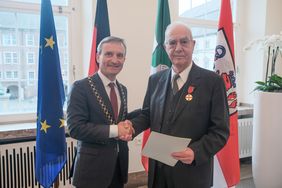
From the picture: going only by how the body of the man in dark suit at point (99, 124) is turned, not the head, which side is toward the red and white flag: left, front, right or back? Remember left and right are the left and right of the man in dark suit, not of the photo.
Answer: left

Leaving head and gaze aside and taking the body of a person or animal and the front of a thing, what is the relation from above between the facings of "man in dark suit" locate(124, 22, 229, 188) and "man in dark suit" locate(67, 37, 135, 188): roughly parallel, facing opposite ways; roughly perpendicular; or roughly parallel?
roughly perpendicular

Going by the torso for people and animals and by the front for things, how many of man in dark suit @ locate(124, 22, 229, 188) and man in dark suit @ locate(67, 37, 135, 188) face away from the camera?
0

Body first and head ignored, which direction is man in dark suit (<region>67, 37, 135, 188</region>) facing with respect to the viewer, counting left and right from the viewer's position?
facing the viewer and to the right of the viewer

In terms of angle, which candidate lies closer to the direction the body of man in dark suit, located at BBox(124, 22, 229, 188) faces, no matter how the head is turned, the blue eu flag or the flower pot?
the blue eu flag

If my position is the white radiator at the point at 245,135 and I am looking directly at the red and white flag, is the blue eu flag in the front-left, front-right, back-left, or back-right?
front-right

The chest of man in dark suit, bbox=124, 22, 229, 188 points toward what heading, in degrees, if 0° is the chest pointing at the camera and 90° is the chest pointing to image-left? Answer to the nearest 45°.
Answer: approximately 45°

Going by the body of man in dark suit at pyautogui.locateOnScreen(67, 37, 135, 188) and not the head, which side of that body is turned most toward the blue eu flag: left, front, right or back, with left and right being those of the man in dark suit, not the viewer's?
back

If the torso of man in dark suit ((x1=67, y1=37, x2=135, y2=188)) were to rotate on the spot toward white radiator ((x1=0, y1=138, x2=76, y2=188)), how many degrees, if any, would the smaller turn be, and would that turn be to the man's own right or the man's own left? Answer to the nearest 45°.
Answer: approximately 180°

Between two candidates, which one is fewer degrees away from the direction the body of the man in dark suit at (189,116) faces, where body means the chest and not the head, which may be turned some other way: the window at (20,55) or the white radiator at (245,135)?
the window

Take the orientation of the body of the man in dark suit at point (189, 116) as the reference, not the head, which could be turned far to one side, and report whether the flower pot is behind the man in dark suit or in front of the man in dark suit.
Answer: behind

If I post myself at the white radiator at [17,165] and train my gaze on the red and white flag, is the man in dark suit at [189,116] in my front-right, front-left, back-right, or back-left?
front-right

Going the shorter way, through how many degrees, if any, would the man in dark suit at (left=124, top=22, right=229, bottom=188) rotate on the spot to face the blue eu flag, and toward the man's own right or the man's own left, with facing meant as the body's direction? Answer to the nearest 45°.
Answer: approximately 90° to the man's own right

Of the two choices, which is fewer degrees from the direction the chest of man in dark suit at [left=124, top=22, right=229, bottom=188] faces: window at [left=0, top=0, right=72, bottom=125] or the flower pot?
the window

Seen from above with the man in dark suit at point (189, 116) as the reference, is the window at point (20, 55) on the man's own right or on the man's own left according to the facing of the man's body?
on the man's own right
